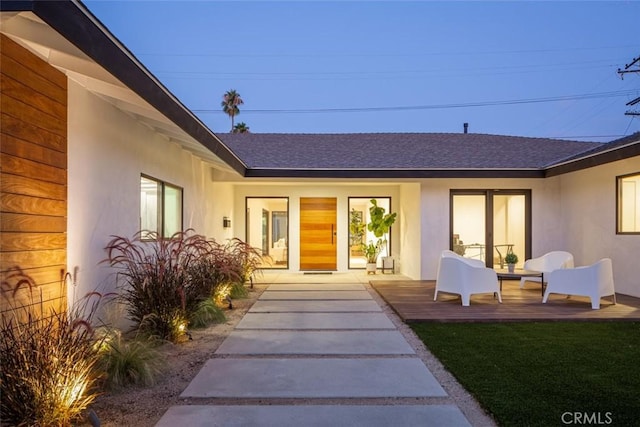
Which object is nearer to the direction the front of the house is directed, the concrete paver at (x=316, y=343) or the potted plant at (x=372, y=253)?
the concrete paver

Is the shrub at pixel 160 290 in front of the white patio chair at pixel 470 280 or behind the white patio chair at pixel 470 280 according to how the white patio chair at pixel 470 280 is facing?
behind

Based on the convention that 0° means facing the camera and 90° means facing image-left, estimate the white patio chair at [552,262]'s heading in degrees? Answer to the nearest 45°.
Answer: approximately 45°

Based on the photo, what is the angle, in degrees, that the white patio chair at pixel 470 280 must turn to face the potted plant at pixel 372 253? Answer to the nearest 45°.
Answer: approximately 90° to its left

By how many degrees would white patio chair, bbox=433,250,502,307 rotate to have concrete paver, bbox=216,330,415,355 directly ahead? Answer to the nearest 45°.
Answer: approximately 180°

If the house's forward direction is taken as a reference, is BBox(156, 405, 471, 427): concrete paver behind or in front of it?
in front

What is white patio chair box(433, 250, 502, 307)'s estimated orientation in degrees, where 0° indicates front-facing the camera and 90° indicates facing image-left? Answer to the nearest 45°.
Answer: approximately 225°
